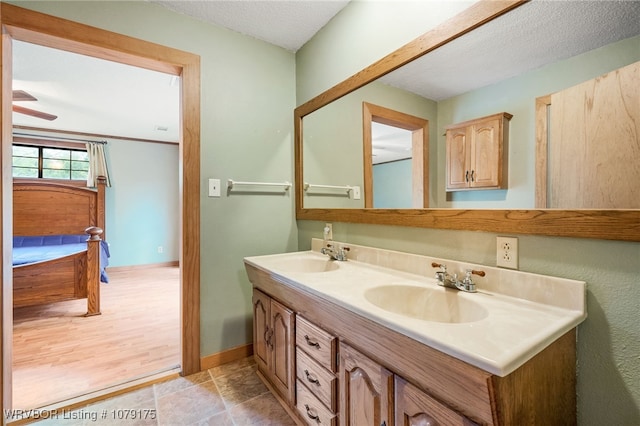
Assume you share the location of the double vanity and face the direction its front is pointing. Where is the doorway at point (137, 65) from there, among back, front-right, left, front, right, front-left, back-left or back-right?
front-right

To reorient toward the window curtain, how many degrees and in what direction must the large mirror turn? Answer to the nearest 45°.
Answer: approximately 45° to its right

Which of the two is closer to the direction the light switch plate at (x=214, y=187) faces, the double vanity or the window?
the double vanity

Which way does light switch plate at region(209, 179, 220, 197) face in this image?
toward the camera

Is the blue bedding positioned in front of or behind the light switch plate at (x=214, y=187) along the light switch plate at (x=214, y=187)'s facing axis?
behind

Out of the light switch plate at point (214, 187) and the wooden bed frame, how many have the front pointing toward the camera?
2

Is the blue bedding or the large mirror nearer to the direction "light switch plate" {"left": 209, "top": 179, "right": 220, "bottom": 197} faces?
the large mirror

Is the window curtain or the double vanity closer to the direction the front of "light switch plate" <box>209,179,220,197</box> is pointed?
the double vanity

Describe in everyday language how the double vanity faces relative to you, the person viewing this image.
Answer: facing the viewer and to the left of the viewer

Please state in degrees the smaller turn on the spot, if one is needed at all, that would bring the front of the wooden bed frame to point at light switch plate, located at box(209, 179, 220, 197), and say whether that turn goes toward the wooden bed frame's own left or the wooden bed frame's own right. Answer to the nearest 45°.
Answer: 0° — it already faces it

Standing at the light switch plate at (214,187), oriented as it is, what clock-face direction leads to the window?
The window is roughly at 5 o'clock from the light switch plate.

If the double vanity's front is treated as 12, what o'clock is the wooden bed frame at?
The wooden bed frame is roughly at 2 o'clock from the double vanity.

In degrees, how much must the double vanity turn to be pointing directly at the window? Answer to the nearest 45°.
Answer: approximately 45° to its right

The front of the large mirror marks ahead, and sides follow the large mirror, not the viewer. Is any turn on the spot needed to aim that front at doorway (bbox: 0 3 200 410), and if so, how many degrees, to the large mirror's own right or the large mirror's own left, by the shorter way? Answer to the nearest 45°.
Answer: approximately 45° to the large mirror's own right

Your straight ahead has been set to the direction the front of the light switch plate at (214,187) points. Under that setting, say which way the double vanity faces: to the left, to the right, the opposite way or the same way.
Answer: to the right

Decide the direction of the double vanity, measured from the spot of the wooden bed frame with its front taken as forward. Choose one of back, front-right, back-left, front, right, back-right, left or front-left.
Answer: front
